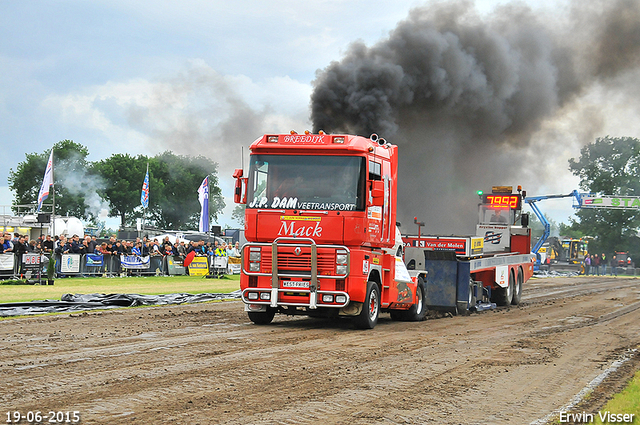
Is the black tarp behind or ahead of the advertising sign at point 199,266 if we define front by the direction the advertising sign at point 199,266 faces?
ahead

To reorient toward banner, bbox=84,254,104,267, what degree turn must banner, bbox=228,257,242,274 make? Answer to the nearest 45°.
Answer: approximately 45° to its right

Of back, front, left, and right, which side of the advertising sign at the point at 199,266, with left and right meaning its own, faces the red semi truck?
front

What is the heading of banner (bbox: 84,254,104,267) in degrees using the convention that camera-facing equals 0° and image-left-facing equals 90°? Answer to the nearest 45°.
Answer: approximately 0°

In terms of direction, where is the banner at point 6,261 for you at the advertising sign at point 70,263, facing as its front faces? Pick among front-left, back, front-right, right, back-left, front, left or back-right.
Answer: front-right

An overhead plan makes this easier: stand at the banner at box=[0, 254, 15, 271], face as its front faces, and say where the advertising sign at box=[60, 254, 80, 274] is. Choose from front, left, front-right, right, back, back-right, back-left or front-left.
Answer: back-left

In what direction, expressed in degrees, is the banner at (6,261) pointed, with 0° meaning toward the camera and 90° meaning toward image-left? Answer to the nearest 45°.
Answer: approximately 0°
